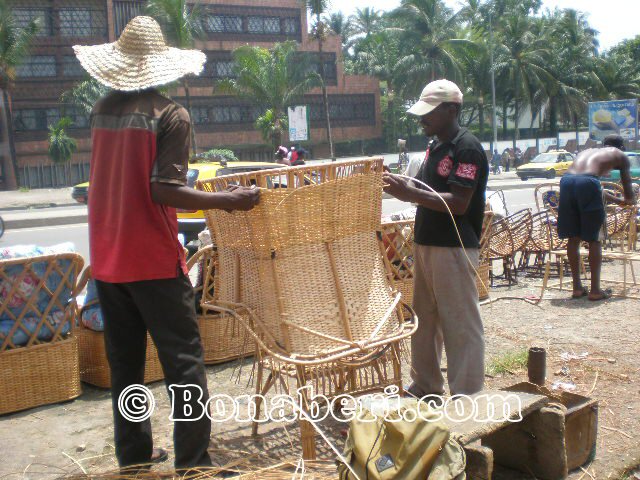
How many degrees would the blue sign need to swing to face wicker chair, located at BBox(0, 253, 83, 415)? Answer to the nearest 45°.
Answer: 0° — it already faces it

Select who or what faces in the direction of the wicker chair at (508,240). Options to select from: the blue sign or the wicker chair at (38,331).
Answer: the blue sign

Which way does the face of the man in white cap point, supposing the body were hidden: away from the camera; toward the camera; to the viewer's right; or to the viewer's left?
to the viewer's left

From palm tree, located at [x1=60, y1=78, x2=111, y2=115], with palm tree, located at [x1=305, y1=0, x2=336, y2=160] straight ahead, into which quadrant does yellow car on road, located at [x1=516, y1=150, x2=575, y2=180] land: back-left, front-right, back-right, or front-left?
front-right

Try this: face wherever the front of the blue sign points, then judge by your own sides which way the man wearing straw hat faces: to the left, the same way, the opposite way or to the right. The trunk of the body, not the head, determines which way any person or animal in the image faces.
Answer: the opposite way

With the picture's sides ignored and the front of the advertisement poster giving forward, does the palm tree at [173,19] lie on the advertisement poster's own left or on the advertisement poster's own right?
on the advertisement poster's own right

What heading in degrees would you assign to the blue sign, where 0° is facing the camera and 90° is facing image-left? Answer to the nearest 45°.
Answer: approximately 0°

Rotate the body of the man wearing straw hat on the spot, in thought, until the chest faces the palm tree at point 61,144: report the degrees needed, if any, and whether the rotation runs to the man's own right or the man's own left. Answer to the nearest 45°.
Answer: approximately 45° to the man's own left

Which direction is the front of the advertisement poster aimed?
toward the camera

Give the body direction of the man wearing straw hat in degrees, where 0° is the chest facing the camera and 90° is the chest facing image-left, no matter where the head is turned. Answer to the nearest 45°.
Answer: approximately 225°

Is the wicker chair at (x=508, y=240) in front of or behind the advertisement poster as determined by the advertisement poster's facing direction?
in front

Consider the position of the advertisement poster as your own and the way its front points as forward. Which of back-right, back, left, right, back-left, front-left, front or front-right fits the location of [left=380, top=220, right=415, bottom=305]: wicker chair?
front

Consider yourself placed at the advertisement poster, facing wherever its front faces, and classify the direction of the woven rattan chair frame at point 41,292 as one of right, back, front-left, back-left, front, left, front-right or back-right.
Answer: front

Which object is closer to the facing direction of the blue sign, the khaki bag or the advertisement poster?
the khaki bag

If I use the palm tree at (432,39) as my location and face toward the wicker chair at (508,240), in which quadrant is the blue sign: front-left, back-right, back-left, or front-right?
front-left
